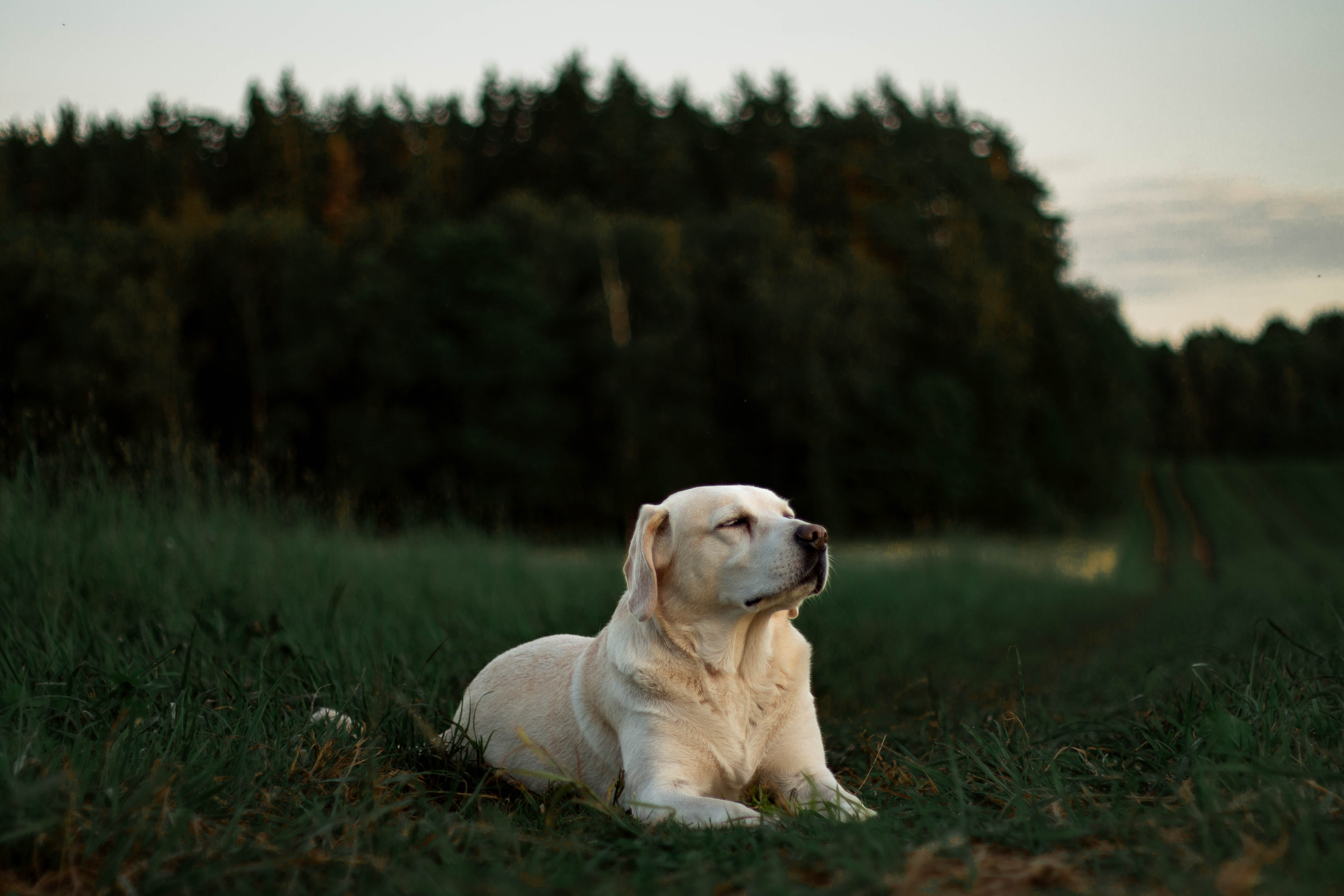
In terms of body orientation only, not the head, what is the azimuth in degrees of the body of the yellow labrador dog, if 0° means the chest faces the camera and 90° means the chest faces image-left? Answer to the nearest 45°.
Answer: approximately 315°
